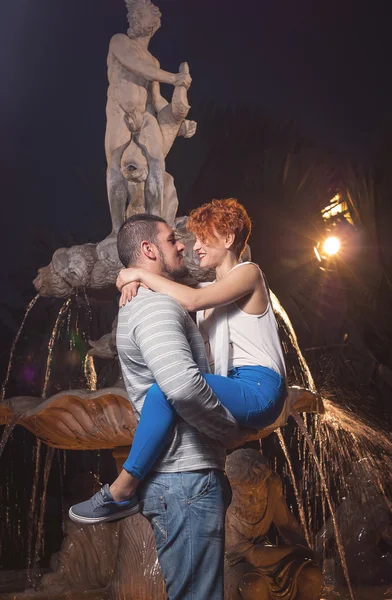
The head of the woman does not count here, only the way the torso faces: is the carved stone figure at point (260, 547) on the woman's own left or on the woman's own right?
on the woman's own right

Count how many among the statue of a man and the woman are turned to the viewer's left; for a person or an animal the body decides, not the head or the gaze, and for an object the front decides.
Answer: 1

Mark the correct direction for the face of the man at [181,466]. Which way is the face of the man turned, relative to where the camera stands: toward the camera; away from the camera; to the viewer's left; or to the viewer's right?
to the viewer's right

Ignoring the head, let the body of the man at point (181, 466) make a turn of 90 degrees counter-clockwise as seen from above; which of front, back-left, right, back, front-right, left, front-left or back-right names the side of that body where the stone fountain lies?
front

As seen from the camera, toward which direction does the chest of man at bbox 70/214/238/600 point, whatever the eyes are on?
to the viewer's right

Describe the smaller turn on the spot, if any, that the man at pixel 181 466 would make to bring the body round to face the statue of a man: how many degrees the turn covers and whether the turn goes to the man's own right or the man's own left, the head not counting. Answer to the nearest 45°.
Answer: approximately 90° to the man's own left

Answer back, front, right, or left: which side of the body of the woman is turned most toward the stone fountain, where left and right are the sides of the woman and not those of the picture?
right

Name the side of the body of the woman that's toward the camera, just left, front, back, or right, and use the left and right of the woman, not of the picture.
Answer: left

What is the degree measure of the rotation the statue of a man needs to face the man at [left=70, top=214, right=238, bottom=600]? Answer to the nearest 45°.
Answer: approximately 45° to its right

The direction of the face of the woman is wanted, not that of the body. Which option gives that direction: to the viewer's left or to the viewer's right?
to the viewer's left

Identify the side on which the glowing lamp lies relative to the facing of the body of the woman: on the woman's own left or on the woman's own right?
on the woman's own right

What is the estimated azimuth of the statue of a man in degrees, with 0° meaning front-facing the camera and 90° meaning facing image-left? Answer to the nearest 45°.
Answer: approximately 315°

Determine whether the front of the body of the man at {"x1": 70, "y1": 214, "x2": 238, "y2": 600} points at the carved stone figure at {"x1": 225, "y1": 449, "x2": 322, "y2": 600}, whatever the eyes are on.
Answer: no

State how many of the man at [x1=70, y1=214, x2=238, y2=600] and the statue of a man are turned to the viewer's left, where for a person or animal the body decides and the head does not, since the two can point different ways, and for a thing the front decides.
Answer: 0

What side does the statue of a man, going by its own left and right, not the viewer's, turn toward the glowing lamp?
left
